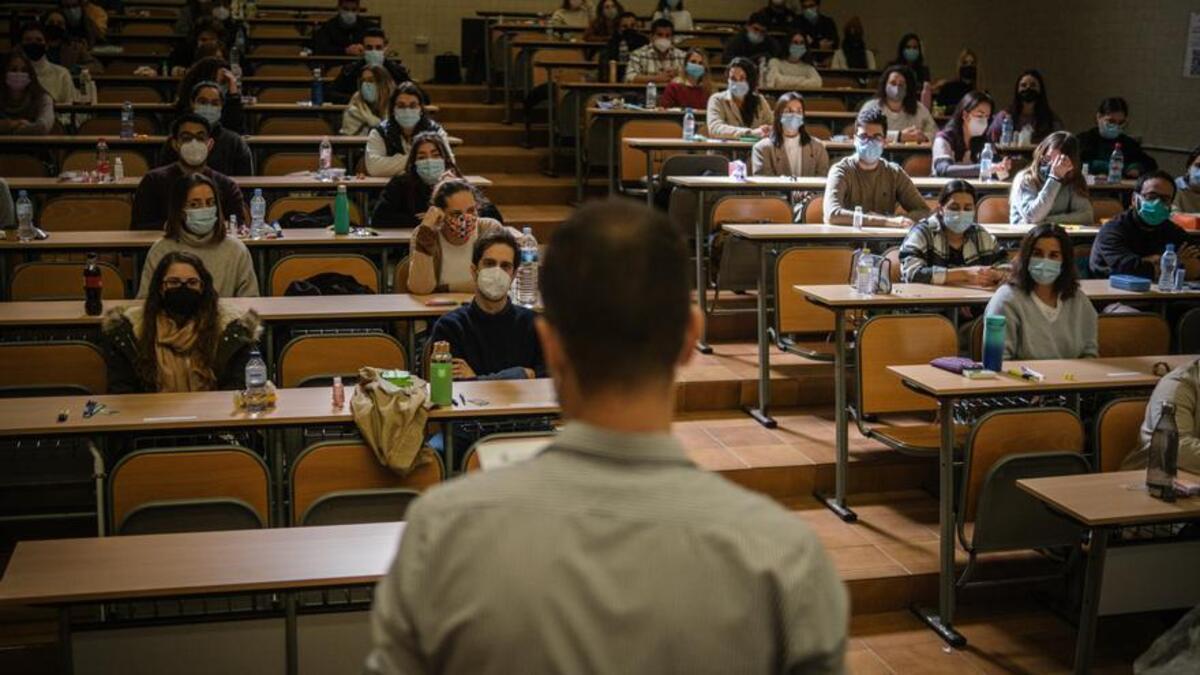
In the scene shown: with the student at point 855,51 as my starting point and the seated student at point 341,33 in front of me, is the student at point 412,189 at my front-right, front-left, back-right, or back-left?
front-left

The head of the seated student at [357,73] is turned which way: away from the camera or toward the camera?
toward the camera

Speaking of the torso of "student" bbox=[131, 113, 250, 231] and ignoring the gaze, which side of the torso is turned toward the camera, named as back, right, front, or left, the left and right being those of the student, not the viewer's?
front

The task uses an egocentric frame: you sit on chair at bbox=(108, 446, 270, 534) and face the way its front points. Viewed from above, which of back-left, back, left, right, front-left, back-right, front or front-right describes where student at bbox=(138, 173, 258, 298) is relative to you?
back

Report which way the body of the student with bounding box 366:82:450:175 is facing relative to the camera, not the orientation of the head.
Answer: toward the camera

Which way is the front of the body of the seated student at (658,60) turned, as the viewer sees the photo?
toward the camera

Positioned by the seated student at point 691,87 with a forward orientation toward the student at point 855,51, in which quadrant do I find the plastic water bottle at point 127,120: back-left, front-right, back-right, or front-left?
back-left

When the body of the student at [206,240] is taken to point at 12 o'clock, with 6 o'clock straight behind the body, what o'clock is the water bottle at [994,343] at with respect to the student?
The water bottle is roughly at 10 o'clock from the student.

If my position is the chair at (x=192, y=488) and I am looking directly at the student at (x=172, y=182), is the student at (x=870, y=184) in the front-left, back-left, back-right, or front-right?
front-right

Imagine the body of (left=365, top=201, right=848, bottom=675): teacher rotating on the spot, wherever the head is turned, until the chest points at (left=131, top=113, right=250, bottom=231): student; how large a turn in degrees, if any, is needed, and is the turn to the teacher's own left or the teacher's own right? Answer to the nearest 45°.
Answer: approximately 45° to the teacher's own left

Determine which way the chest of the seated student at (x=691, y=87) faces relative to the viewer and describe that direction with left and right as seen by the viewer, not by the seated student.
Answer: facing the viewer

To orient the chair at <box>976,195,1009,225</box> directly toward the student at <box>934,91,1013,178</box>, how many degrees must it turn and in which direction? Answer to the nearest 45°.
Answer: approximately 180°

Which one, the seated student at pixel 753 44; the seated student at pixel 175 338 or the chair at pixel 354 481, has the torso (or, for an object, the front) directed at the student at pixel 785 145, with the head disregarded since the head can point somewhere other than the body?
the seated student at pixel 753 44

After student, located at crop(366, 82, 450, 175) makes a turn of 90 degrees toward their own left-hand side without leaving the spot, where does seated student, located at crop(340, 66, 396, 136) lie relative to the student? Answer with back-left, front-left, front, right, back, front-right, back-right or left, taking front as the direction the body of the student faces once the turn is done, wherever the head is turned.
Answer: left

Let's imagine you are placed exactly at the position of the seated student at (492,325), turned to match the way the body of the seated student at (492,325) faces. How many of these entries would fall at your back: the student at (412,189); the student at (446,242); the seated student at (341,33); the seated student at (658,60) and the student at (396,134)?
5

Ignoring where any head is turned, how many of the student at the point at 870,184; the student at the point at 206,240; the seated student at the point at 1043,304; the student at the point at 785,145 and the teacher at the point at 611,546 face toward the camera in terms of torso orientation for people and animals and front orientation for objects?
4

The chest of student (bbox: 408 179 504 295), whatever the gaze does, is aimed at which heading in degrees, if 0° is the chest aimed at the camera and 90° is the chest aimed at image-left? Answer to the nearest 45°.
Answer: approximately 0°

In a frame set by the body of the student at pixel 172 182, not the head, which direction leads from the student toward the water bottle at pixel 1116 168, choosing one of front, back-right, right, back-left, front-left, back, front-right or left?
left
